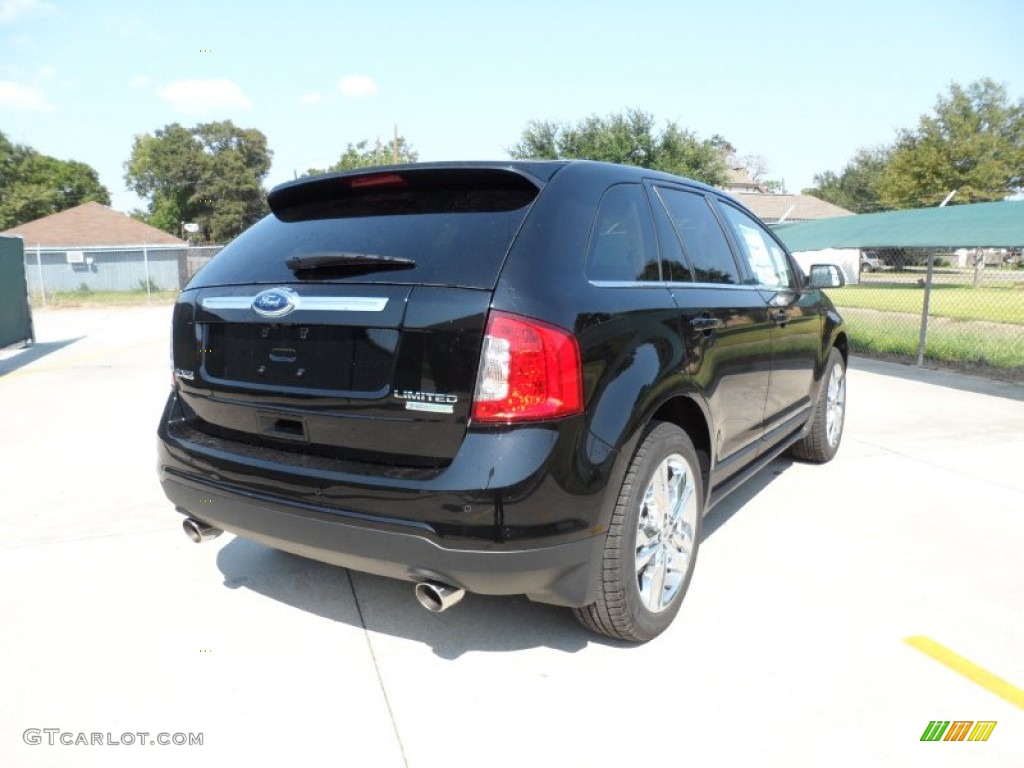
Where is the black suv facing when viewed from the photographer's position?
facing away from the viewer and to the right of the viewer

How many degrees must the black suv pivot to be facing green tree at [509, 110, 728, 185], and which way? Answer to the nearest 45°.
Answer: approximately 45° to its left

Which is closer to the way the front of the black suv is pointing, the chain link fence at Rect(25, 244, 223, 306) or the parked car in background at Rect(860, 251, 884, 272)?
the parked car in background

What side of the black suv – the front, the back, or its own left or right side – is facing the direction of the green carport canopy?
front

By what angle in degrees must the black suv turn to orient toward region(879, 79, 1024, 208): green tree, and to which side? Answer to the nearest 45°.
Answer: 0° — it already faces it

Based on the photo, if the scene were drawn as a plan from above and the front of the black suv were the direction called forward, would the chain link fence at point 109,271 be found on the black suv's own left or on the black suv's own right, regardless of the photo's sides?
on the black suv's own left

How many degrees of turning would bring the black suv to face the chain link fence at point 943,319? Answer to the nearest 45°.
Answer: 0° — it already faces it

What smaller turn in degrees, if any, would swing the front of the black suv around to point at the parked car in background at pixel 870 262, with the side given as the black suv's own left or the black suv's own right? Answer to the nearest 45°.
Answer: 0° — it already faces it
